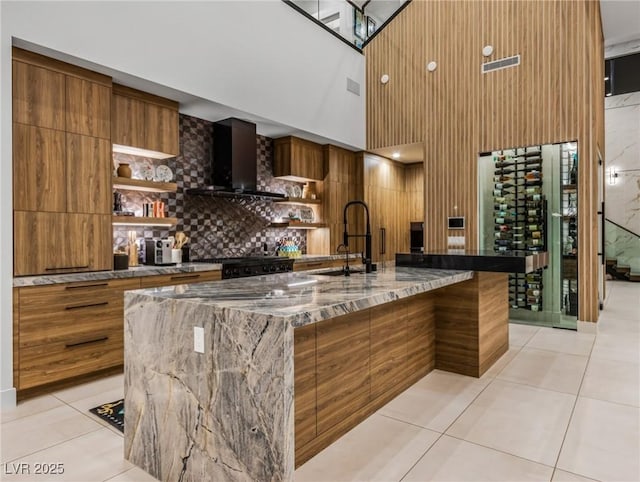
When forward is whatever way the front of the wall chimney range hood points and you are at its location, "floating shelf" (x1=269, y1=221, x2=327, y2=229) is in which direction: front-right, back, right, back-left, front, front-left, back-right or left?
left

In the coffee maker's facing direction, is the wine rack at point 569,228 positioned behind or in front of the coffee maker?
in front

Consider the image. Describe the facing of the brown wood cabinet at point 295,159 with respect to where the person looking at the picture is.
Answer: facing the viewer and to the right of the viewer

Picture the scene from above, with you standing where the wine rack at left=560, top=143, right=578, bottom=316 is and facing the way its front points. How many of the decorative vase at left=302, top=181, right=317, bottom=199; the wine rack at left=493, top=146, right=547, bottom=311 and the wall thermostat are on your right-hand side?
3

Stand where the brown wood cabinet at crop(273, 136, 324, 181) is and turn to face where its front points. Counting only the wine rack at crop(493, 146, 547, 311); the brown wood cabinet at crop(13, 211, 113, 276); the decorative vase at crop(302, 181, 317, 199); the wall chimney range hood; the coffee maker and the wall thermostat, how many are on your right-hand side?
3

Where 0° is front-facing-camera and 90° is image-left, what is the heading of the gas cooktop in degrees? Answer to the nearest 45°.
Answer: approximately 315°

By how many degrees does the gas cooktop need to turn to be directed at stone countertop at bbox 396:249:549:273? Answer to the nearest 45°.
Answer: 0° — it already faces it

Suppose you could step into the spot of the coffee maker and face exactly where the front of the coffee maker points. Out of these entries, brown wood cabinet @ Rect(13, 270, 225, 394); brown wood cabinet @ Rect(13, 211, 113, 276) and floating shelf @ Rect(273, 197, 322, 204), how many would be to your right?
2

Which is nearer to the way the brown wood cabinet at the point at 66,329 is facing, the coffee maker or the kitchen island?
the kitchen island

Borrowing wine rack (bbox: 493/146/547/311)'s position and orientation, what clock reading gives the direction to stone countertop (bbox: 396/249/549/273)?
The stone countertop is roughly at 12 o'clock from the wine rack.
